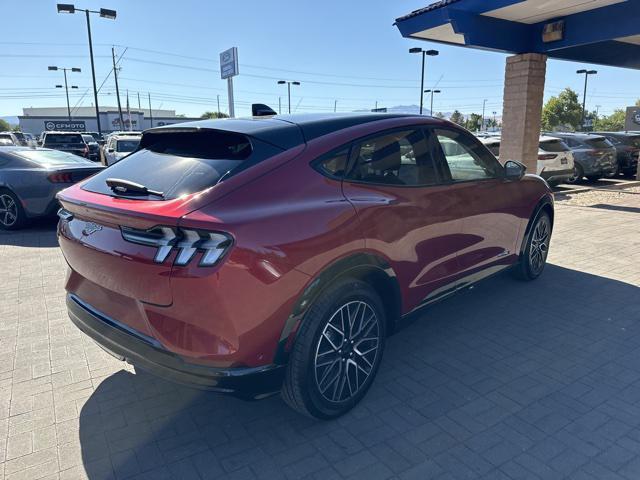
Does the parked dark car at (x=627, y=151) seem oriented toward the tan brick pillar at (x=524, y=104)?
no

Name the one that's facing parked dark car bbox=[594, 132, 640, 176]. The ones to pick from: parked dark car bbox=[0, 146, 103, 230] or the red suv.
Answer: the red suv

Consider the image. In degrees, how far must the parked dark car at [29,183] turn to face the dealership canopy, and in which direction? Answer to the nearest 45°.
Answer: approximately 135° to its right

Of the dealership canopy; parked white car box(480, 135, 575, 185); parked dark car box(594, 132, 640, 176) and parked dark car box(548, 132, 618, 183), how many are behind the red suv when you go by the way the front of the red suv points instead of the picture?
0

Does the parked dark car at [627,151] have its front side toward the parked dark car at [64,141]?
no

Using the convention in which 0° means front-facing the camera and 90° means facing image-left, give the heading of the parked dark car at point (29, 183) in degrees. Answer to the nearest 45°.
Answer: approximately 135°

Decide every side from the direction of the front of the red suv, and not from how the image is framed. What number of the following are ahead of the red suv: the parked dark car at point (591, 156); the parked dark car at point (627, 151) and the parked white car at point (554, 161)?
3

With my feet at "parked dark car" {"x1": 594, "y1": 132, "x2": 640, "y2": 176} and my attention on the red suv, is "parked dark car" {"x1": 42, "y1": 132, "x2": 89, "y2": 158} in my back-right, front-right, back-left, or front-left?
front-right

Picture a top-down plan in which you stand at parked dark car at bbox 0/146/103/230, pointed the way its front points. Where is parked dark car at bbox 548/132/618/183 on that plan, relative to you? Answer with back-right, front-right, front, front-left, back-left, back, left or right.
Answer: back-right

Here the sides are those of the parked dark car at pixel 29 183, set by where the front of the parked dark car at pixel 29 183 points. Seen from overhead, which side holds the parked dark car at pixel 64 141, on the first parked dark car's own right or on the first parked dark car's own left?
on the first parked dark car's own right

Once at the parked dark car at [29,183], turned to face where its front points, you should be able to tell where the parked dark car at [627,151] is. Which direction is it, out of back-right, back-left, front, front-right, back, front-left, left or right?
back-right

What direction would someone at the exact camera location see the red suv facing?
facing away from the viewer and to the right of the viewer

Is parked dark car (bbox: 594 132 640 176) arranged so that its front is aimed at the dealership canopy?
no
